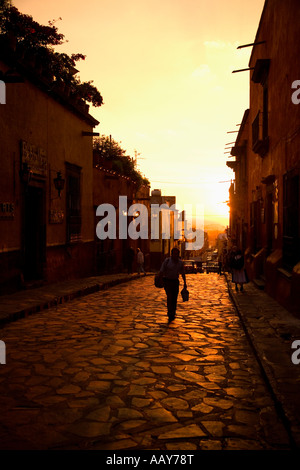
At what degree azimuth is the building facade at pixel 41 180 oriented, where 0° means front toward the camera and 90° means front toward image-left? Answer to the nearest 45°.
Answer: approximately 315°

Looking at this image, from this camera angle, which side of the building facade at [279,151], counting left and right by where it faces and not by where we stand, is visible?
left

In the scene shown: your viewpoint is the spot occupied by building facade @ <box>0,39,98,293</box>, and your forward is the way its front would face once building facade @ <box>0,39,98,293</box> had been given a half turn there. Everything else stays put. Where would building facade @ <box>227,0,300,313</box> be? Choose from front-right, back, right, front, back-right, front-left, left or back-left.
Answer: back

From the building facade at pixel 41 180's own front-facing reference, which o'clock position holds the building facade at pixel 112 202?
the building facade at pixel 112 202 is roughly at 8 o'clock from the building facade at pixel 41 180.

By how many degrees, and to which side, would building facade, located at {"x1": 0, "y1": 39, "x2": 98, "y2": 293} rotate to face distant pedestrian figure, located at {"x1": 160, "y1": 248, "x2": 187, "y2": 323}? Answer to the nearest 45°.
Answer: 0° — it already faces them
